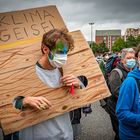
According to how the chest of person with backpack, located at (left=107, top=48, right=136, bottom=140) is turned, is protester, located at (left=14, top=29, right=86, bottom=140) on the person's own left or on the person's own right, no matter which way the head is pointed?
on the person's own right

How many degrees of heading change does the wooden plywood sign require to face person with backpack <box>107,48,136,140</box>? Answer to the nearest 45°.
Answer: approximately 135° to its left

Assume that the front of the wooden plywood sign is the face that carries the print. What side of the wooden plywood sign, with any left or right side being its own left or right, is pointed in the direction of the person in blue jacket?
left

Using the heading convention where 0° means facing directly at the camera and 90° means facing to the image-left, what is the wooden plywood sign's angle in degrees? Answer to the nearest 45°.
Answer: approximately 0°

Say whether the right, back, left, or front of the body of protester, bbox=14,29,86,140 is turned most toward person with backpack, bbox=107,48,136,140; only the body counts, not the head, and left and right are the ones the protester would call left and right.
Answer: left
